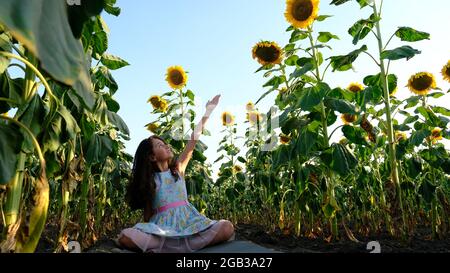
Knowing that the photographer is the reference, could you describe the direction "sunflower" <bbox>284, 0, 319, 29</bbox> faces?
facing the viewer

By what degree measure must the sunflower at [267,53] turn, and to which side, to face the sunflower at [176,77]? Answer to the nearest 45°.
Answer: approximately 135° to its right

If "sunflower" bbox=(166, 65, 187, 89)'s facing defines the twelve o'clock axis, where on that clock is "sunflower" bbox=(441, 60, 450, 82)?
"sunflower" bbox=(441, 60, 450, 82) is roughly at 10 o'clock from "sunflower" bbox=(166, 65, 187, 89).

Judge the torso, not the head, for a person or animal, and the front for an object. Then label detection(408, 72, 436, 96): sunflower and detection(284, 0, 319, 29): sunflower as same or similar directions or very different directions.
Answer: same or similar directions

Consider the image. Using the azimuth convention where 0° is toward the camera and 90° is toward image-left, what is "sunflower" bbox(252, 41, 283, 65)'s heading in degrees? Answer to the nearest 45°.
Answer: approximately 0°

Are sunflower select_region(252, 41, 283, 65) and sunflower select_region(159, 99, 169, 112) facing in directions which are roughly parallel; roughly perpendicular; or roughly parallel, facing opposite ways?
roughly parallel

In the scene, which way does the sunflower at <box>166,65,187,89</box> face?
toward the camera

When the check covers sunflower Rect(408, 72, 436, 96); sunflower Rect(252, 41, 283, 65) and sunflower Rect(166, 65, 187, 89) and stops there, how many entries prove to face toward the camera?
3

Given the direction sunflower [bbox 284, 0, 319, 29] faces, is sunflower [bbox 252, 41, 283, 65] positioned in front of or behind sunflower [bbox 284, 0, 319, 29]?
behind

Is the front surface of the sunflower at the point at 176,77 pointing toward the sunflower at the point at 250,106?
no

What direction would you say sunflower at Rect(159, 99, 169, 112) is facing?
toward the camera

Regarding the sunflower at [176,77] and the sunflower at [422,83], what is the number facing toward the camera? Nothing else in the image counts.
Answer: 2

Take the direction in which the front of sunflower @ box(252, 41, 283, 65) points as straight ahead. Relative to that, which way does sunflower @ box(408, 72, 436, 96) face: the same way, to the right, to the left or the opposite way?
the same way

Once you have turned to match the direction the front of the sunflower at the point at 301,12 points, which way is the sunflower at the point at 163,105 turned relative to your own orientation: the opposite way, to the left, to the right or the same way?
the same way

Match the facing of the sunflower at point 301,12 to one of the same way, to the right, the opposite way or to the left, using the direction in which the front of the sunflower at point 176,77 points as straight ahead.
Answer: the same way

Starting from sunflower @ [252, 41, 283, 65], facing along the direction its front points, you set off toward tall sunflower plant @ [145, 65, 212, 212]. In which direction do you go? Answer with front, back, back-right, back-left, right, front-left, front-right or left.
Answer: back-right
